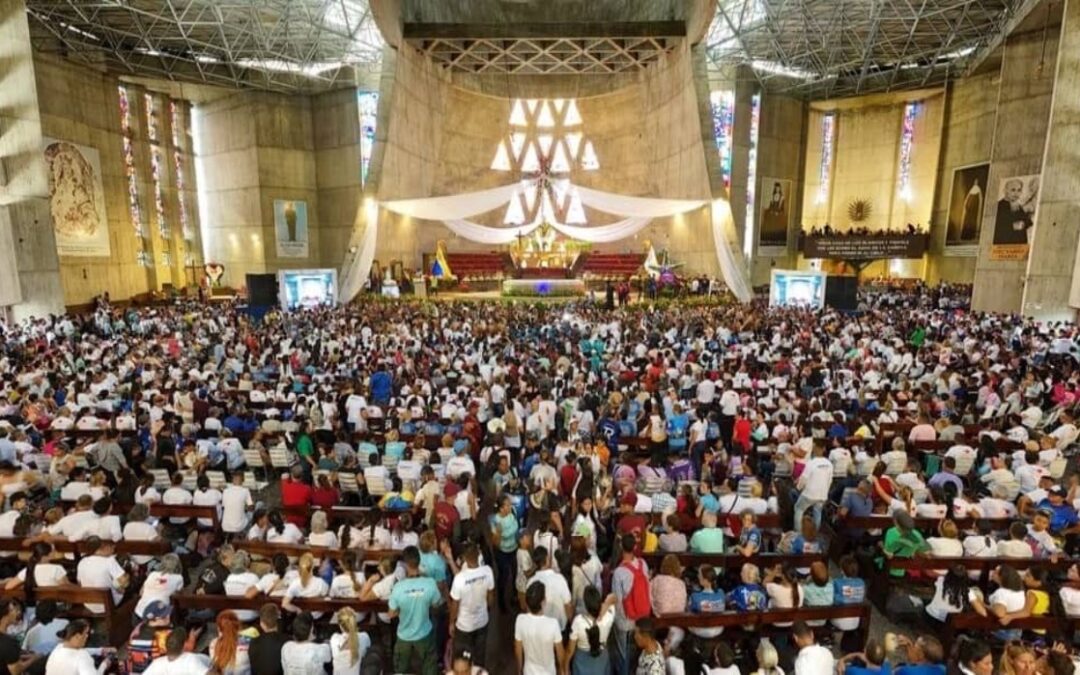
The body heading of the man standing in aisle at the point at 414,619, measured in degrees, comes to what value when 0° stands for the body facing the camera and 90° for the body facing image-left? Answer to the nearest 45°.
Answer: approximately 180°

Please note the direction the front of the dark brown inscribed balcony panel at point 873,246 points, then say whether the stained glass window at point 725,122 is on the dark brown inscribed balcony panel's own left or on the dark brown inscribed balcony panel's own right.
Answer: on the dark brown inscribed balcony panel's own right

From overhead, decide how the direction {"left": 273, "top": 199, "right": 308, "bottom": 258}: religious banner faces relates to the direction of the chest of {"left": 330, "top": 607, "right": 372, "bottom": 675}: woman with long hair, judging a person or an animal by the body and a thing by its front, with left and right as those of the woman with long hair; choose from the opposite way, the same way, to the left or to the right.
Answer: the opposite way

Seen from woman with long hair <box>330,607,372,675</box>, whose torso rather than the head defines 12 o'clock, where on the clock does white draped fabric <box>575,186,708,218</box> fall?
The white draped fabric is roughly at 1 o'clock from the woman with long hair.

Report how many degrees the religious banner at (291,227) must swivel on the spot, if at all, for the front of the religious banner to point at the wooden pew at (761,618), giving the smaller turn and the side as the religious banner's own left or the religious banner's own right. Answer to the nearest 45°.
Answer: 0° — it already faces it

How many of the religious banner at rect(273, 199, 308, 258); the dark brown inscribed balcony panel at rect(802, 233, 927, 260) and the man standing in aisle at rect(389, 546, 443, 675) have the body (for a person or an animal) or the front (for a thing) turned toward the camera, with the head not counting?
2

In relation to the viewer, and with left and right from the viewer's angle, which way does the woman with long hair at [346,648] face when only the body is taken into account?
facing away from the viewer

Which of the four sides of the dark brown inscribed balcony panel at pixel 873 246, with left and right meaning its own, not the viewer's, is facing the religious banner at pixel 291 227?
right

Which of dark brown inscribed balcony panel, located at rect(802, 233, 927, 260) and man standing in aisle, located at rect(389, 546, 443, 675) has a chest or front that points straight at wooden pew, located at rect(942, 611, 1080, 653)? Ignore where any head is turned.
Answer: the dark brown inscribed balcony panel

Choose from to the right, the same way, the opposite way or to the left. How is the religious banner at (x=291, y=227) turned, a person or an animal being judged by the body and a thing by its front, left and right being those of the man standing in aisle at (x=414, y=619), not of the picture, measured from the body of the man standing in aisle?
the opposite way

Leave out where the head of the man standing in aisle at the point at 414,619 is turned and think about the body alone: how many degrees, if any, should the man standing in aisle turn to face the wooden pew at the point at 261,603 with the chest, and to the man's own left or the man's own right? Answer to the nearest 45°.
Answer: approximately 45° to the man's own left

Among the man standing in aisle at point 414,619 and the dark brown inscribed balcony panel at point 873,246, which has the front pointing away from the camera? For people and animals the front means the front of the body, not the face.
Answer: the man standing in aisle

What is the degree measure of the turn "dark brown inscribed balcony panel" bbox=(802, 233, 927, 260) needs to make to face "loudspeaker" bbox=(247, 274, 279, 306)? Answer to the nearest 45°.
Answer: approximately 45° to its right

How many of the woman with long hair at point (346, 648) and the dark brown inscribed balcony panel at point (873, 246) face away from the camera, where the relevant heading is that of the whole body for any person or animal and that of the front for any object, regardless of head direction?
1

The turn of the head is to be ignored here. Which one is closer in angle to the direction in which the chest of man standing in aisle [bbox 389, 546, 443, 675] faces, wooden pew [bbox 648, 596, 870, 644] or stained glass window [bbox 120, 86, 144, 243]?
the stained glass window

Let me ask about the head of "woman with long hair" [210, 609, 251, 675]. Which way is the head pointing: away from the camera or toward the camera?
away from the camera
